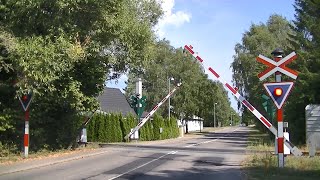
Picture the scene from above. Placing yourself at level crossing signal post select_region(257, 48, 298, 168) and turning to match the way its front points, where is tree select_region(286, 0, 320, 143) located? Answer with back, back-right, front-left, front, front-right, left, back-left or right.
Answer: back

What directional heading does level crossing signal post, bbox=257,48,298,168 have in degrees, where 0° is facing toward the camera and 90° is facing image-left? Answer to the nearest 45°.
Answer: approximately 0°

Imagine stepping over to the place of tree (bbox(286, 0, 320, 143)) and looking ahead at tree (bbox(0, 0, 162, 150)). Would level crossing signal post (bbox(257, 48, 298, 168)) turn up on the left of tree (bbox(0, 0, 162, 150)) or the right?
left

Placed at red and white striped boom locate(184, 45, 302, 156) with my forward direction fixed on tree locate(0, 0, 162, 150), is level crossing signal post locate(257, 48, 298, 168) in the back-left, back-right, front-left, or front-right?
back-left

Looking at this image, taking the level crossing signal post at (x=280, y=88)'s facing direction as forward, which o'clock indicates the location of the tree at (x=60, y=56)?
The tree is roughly at 4 o'clock from the level crossing signal post.

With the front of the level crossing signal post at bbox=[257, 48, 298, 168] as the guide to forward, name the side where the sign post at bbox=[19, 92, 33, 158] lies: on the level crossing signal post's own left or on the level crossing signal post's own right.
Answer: on the level crossing signal post's own right

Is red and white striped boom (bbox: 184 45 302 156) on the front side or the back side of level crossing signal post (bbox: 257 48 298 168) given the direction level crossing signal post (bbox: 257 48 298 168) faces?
on the back side
